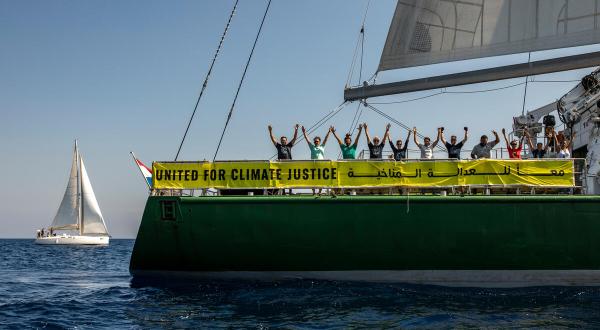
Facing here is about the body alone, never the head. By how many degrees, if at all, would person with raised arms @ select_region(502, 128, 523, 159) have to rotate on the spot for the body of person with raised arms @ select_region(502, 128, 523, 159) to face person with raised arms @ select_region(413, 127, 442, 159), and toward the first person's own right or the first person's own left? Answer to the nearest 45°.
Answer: approximately 90° to the first person's own right

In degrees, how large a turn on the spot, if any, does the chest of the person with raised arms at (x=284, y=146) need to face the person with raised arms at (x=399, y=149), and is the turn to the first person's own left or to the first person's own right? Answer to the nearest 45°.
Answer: approximately 90° to the first person's own left

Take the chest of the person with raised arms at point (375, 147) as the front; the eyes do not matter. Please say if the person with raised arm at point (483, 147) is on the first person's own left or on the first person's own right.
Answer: on the first person's own left

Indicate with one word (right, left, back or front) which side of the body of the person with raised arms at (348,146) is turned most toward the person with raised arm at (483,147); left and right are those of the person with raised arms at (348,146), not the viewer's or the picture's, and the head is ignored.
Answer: left

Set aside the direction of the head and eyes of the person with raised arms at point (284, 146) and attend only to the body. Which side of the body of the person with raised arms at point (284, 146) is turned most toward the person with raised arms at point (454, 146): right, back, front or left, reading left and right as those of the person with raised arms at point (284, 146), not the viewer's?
left

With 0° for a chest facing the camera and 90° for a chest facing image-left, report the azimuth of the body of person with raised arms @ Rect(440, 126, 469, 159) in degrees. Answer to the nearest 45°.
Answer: approximately 0°

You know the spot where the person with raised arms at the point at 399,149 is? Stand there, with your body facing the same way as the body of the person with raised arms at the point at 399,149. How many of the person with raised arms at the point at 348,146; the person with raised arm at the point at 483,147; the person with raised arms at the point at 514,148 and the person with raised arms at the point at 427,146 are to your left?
3

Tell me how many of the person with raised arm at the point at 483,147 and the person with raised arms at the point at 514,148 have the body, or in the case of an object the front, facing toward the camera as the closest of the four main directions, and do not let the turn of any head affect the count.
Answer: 2

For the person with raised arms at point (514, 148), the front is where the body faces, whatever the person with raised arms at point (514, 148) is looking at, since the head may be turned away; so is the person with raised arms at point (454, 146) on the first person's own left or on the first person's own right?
on the first person's own right

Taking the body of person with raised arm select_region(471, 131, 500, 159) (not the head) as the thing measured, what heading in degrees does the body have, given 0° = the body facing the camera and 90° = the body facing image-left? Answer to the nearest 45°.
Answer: approximately 0°
